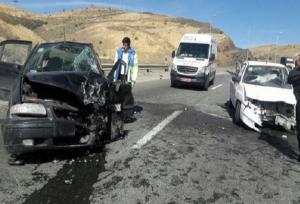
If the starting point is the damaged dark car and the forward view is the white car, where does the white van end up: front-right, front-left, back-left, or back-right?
front-left

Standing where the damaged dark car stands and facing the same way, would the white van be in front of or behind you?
behind

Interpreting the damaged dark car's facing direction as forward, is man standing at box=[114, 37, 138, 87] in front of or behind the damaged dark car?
behind

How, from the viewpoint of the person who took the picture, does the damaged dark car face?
facing the viewer

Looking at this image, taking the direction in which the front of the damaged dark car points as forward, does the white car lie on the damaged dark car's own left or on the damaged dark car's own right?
on the damaged dark car's own left
